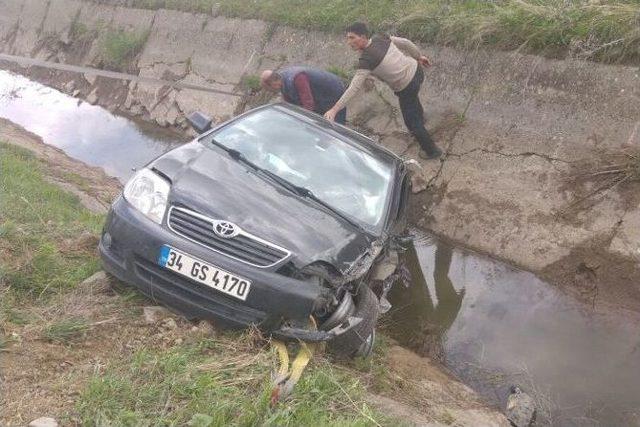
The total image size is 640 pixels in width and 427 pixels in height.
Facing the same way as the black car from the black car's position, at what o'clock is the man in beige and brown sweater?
The man in beige and brown sweater is roughly at 5 o'clock from the black car.

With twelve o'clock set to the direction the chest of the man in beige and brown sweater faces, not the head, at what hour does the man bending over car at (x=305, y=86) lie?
The man bending over car is roughly at 1 o'clock from the man in beige and brown sweater.

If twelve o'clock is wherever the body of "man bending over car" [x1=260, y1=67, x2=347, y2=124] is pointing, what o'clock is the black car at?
The black car is roughly at 9 o'clock from the man bending over car.

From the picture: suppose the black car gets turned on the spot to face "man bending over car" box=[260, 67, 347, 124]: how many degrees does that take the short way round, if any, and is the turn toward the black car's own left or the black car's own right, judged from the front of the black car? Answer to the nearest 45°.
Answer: approximately 135° to the black car's own right

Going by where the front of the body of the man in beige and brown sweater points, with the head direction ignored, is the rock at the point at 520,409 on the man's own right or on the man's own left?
on the man's own left

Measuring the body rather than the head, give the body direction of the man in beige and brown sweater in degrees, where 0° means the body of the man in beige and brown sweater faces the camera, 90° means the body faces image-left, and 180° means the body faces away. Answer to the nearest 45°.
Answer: approximately 45°

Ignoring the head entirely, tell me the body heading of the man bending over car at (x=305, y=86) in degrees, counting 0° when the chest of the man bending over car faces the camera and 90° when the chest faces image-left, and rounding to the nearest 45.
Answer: approximately 90°

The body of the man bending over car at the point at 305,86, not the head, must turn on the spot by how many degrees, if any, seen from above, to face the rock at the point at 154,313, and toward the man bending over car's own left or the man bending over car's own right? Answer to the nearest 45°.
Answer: approximately 90° to the man bending over car's own left

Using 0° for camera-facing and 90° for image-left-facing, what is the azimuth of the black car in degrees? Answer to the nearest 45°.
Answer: approximately 45°

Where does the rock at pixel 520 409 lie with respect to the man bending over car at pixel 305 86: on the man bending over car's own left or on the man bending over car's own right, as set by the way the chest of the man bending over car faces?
on the man bending over car's own left
